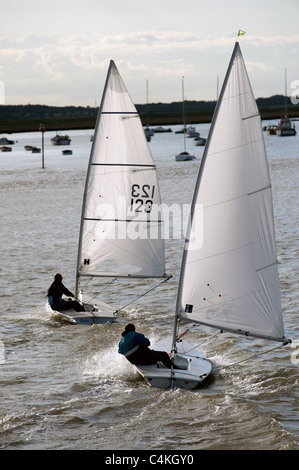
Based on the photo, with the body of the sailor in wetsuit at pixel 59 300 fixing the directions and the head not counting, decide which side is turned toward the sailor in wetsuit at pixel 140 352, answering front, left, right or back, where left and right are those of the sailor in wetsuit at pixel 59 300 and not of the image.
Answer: right

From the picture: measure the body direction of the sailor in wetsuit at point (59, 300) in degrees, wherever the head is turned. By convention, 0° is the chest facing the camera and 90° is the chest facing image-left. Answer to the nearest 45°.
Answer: approximately 270°

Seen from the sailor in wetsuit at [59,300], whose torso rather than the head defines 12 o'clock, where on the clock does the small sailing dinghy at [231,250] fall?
The small sailing dinghy is roughly at 2 o'clock from the sailor in wetsuit.
